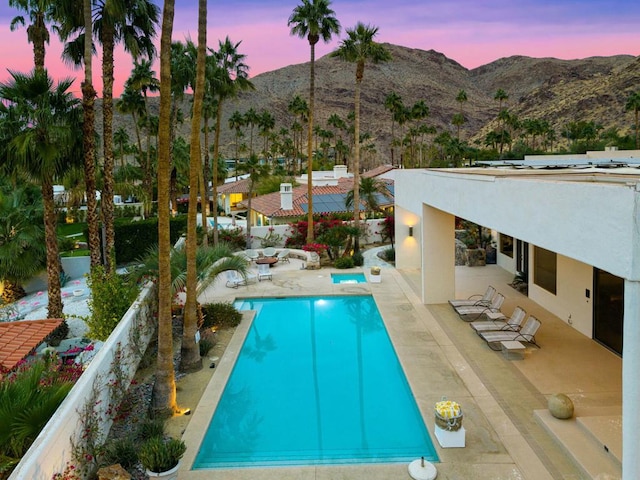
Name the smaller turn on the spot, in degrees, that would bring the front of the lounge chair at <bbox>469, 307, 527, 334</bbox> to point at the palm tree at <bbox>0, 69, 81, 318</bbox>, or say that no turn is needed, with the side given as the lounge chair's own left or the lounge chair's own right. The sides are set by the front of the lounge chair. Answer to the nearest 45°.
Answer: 0° — it already faces it

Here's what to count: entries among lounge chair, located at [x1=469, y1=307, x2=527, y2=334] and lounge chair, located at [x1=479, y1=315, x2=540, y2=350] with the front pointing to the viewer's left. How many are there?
2

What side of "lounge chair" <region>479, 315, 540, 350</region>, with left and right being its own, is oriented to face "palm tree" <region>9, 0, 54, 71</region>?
front

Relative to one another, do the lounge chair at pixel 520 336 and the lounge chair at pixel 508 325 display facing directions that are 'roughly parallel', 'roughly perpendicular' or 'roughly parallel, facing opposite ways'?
roughly parallel

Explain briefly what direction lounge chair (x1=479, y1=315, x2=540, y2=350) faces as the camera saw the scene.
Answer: facing to the left of the viewer

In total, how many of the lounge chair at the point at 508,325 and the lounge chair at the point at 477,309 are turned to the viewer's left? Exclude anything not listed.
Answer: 2

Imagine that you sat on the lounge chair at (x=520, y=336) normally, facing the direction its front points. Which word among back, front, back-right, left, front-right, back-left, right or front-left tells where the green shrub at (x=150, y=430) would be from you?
front-left

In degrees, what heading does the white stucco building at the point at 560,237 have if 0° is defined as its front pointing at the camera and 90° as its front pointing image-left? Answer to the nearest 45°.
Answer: approximately 45°

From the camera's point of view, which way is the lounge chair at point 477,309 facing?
to the viewer's left

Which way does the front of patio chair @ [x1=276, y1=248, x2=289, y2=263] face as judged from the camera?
facing the viewer and to the left of the viewer

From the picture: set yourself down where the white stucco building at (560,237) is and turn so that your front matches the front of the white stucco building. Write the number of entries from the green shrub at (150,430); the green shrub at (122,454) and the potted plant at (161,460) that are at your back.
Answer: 0

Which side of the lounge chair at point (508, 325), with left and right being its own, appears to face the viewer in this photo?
left

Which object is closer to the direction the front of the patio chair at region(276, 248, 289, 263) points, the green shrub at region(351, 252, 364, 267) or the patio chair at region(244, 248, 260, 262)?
the patio chair
